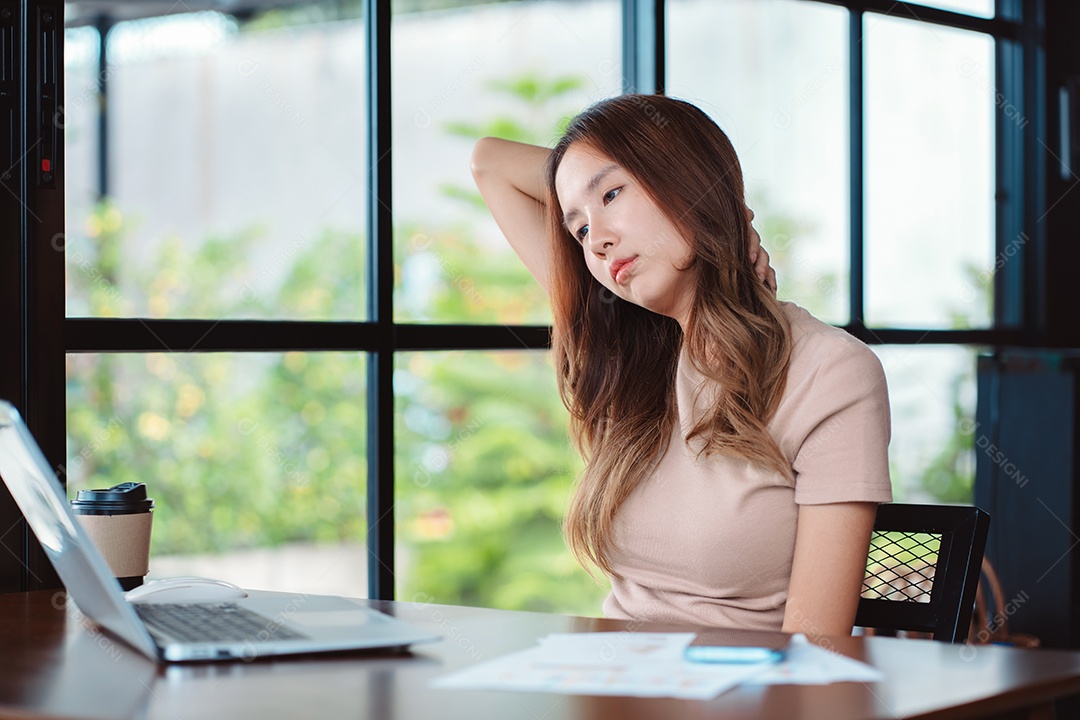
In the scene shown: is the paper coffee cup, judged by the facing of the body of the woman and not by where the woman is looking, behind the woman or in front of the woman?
in front

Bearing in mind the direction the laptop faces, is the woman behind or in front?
in front

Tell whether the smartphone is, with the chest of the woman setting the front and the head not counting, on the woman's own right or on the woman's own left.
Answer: on the woman's own left

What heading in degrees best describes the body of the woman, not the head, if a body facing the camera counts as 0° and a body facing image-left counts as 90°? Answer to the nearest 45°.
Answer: approximately 45°

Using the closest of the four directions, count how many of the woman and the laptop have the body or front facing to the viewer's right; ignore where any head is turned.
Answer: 1

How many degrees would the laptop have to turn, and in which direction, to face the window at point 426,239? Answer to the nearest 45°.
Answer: approximately 90° to its left

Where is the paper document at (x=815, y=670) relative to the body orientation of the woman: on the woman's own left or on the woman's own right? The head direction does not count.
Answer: on the woman's own left

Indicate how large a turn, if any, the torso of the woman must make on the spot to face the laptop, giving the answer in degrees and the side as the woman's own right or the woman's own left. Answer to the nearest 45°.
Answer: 0° — they already face it

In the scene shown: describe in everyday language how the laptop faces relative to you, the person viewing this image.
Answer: facing to the right of the viewer
